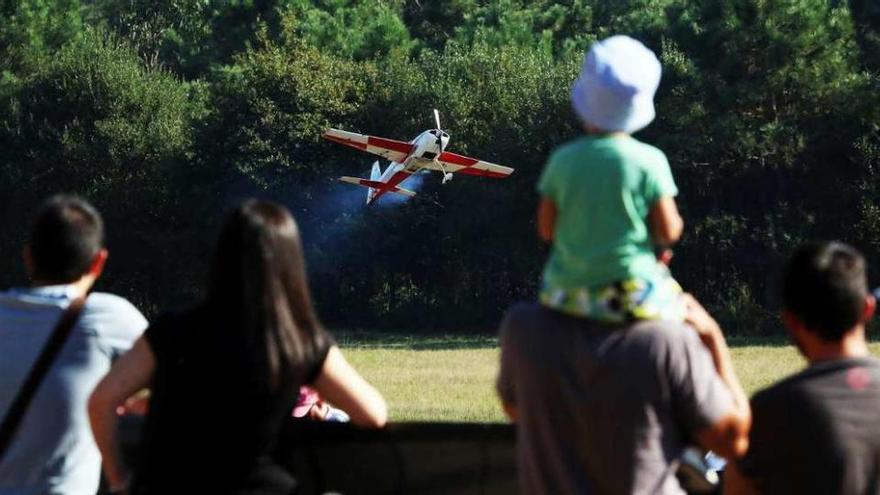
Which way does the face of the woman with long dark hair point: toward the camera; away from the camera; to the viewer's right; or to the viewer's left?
away from the camera

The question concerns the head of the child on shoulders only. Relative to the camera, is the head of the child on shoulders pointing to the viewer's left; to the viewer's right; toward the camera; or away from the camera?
away from the camera

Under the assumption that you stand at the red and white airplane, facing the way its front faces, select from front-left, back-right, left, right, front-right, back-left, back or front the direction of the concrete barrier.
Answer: front-right

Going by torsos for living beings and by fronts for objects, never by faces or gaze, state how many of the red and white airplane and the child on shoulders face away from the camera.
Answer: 1

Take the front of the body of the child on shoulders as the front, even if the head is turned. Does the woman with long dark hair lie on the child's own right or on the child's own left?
on the child's own left

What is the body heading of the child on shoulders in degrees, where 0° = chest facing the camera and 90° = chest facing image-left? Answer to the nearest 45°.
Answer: approximately 180°

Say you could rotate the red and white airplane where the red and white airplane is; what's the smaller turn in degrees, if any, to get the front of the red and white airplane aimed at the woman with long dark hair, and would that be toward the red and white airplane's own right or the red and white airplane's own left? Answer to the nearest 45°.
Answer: approximately 45° to the red and white airplane's own right

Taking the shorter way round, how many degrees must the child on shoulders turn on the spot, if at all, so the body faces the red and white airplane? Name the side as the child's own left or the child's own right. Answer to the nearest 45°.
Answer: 0° — they already face it

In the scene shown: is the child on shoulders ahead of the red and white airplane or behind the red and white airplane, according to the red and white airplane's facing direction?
ahead

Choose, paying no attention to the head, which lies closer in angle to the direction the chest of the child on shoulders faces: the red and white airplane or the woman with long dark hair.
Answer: the red and white airplane

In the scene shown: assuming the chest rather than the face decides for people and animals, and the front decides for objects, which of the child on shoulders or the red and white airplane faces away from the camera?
the child on shoulders
